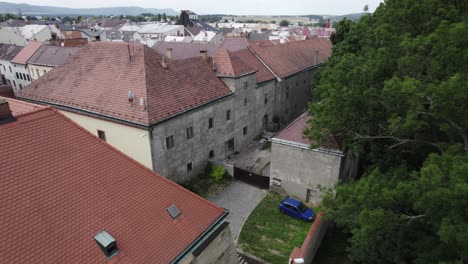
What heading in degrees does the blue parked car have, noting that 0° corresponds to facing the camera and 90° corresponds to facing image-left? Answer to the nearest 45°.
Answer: approximately 315°

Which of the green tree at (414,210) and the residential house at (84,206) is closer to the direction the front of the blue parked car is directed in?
the green tree

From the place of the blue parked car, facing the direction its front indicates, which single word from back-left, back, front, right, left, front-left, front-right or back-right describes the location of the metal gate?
back

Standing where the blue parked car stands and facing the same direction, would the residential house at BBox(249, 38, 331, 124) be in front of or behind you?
behind

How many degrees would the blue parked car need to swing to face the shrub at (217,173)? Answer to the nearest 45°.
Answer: approximately 180°
